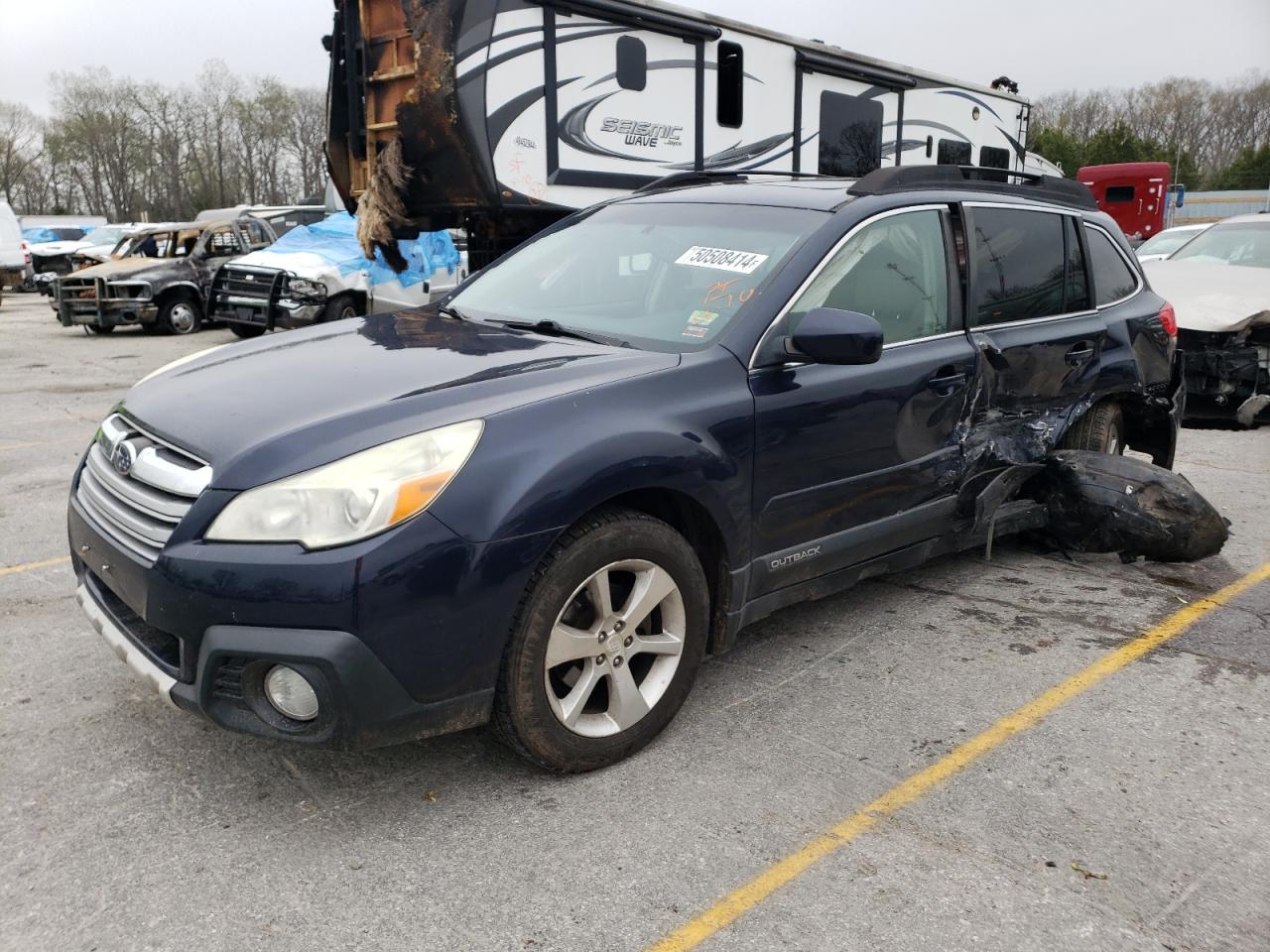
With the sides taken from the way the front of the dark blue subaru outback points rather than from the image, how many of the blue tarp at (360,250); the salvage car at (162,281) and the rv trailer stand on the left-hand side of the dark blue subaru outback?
0

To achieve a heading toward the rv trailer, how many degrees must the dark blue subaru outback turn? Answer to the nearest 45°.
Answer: approximately 135° to its right

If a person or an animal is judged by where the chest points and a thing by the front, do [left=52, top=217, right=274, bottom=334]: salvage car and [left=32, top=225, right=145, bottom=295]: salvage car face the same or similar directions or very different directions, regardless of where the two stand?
same or similar directions

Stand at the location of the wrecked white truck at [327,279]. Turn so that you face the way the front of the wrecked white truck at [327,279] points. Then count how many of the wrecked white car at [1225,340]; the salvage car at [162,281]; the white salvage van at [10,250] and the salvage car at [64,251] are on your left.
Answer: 1

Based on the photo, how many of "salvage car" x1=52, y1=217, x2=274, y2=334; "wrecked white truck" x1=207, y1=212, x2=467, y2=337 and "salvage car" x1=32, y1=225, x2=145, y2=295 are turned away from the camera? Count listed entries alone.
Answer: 0

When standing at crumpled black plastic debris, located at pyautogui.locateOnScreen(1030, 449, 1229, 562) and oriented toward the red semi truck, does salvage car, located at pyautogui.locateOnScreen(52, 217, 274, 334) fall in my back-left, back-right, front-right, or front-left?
front-left

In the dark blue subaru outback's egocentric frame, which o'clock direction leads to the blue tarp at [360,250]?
The blue tarp is roughly at 4 o'clock from the dark blue subaru outback.

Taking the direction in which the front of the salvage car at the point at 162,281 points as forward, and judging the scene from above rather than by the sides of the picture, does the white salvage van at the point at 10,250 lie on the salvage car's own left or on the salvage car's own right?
on the salvage car's own right

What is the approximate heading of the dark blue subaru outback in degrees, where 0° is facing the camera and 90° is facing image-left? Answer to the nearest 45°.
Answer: approximately 45°

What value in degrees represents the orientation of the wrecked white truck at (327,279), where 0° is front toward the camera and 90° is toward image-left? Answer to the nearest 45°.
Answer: approximately 45°

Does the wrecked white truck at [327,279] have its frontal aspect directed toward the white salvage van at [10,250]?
no

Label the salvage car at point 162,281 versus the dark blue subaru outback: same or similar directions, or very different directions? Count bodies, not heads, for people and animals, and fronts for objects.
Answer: same or similar directions

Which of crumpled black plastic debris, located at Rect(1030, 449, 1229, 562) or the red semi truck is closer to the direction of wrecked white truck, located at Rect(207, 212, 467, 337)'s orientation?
the crumpled black plastic debris

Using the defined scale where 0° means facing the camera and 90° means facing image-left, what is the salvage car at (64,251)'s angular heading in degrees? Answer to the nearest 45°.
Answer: approximately 45°

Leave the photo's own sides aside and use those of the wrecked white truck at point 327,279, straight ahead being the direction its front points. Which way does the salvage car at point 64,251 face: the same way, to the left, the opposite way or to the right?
the same way

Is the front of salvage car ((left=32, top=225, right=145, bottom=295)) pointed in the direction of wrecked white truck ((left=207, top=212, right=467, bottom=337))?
no

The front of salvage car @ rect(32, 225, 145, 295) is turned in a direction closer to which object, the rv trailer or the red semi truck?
the rv trailer

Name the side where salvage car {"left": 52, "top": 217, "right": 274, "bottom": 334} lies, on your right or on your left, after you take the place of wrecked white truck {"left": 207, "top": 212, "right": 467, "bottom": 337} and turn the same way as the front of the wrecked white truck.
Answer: on your right

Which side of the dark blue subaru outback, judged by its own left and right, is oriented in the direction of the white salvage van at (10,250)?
right

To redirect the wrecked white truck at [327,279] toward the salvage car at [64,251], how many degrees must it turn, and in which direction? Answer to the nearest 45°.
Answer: approximately 135° to its right

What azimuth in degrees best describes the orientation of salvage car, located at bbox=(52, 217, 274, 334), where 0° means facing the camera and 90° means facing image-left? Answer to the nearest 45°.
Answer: approximately 45°
